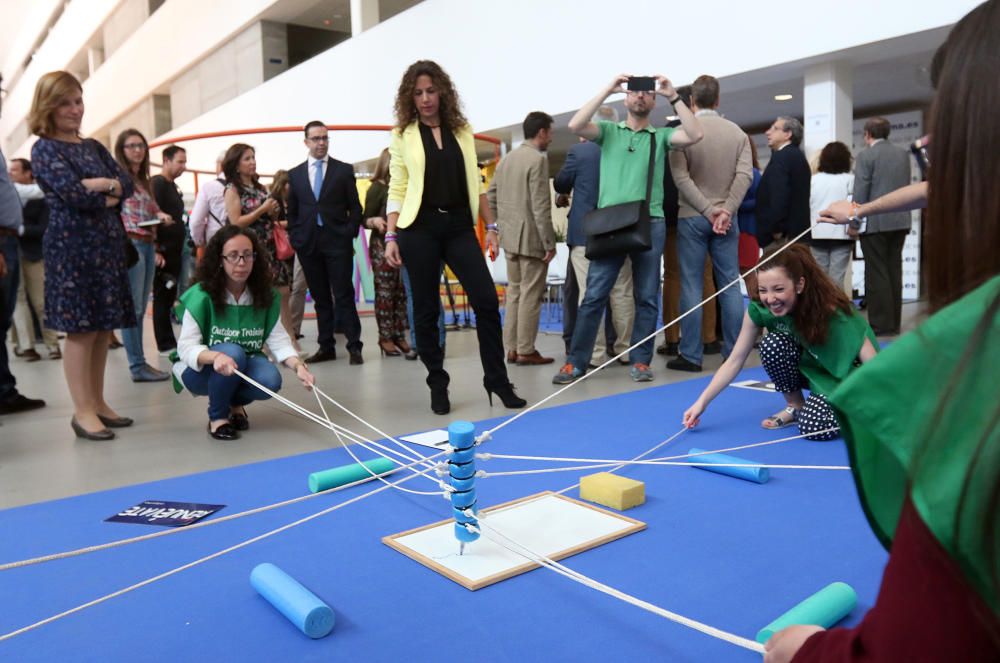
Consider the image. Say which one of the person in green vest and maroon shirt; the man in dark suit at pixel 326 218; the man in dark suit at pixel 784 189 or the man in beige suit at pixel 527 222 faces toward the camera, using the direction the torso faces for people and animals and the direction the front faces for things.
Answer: the man in dark suit at pixel 326 218

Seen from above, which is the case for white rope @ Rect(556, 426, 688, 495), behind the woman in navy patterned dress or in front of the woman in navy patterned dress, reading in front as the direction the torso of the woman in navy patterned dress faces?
in front

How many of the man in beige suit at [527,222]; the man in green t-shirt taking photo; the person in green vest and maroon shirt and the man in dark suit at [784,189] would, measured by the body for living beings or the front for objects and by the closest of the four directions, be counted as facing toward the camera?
1

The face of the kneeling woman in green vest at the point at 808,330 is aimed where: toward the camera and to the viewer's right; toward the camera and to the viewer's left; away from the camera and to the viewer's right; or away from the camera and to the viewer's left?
toward the camera and to the viewer's left

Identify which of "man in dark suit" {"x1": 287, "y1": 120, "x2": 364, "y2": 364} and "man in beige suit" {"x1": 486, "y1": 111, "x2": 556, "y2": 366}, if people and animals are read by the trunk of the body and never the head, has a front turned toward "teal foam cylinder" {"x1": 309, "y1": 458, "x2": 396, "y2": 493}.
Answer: the man in dark suit

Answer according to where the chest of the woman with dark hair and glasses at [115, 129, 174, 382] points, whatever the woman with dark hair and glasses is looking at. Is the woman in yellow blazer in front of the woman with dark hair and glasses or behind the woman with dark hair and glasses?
in front

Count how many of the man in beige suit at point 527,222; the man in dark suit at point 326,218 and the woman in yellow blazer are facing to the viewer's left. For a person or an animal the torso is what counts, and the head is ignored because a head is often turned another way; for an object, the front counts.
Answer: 0

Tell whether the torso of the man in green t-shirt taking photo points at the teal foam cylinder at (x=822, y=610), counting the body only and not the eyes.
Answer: yes

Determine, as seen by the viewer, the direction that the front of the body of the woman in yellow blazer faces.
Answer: toward the camera

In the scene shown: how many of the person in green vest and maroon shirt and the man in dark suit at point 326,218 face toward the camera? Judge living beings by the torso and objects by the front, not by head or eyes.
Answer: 1

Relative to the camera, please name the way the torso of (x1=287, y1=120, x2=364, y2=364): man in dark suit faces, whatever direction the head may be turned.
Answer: toward the camera

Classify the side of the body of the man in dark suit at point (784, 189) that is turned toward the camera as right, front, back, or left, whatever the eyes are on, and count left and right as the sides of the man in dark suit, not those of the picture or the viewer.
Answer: left

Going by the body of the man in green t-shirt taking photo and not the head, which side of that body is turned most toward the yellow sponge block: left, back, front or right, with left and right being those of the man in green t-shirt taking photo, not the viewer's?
front

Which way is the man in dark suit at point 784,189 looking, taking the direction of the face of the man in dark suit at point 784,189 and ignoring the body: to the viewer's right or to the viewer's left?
to the viewer's left

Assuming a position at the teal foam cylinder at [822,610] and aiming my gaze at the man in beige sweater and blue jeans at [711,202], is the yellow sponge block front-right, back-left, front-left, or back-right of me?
front-left

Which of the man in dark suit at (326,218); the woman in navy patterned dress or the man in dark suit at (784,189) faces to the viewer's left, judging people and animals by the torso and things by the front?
the man in dark suit at (784,189)

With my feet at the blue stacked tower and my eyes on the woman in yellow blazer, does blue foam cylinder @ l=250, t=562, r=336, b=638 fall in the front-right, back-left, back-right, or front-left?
back-left

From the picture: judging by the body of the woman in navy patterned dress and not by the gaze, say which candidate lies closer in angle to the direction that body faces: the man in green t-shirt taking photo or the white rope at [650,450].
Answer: the white rope

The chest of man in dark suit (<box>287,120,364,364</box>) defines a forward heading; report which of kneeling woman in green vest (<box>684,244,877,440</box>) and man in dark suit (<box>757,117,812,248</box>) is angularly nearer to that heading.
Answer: the kneeling woman in green vest
